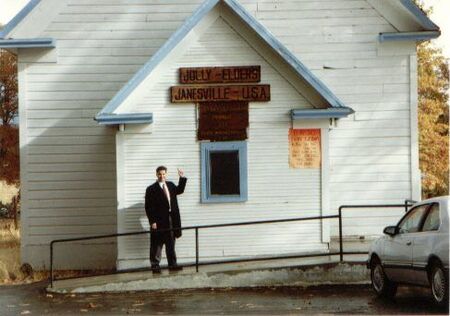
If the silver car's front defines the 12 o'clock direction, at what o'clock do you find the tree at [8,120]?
The tree is roughly at 12 o'clock from the silver car.

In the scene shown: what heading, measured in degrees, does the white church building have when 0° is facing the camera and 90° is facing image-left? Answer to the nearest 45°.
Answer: approximately 0°

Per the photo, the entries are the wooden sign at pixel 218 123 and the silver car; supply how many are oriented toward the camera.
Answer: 1

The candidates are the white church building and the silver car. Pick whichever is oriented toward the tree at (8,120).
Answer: the silver car

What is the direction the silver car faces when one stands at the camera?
facing away from the viewer and to the left of the viewer

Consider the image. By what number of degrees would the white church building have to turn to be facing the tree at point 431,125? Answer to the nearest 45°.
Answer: approximately 135° to its left
